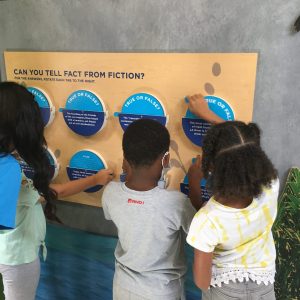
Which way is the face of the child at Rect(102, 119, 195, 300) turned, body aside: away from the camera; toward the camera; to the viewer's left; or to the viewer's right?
away from the camera

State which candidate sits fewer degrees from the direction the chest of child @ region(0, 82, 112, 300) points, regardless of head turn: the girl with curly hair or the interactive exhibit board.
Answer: the interactive exhibit board

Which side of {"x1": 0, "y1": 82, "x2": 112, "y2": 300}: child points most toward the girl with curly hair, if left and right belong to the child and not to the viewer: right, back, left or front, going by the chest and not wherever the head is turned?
right

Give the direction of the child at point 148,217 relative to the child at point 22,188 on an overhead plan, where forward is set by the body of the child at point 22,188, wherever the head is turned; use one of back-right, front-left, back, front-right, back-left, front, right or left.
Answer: right

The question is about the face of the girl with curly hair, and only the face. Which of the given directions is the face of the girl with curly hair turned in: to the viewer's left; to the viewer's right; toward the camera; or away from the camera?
away from the camera

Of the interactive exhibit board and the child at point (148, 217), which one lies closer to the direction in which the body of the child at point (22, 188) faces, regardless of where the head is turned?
the interactive exhibit board

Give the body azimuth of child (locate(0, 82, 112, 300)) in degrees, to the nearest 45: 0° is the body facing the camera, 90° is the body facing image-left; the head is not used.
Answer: approximately 225°
